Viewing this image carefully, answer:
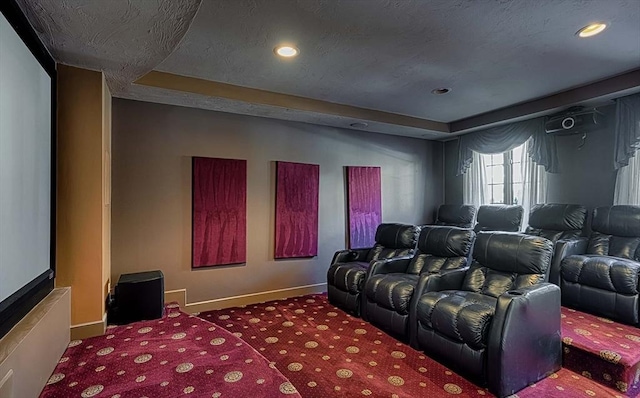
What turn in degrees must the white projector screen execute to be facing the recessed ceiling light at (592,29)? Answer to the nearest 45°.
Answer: approximately 45° to its right

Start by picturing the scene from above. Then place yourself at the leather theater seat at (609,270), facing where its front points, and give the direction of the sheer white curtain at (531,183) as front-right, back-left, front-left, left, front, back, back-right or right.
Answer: right

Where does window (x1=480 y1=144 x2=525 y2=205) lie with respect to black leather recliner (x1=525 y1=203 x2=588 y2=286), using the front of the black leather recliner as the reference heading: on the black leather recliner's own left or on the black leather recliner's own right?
on the black leather recliner's own right

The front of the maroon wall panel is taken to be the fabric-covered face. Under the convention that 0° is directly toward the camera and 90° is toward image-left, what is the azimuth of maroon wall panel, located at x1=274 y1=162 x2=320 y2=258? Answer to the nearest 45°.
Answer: approximately 0°

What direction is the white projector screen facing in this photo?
to the viewer's right

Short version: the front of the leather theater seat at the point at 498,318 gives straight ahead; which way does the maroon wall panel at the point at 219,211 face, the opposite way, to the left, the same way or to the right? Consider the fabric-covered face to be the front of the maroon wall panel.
to the left

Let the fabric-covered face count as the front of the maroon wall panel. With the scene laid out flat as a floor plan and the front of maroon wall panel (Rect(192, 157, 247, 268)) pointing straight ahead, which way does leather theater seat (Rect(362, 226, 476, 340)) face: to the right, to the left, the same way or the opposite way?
to the right

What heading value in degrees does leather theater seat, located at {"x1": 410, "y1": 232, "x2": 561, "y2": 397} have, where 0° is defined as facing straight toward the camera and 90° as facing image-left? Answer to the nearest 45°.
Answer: approximately 45°

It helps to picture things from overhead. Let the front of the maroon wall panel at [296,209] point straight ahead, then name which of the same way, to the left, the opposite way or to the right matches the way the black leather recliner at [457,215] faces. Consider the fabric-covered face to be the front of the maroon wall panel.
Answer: to the right

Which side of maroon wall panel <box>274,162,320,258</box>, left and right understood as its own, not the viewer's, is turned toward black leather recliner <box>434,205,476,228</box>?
left

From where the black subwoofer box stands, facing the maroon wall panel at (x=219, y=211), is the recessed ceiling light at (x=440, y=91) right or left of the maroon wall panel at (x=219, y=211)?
right
